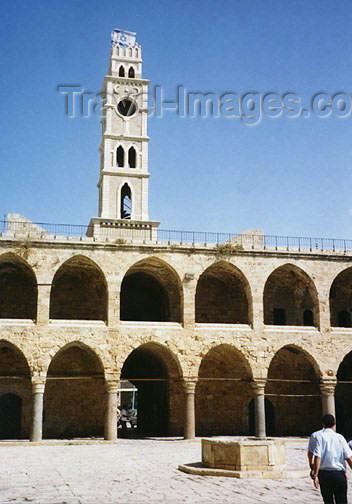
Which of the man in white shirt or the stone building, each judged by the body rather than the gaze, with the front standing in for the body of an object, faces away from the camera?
the man in white shirt

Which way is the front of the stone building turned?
toward the camera

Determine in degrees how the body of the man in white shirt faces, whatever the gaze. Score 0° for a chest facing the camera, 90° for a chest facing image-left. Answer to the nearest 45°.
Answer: approximately 180°

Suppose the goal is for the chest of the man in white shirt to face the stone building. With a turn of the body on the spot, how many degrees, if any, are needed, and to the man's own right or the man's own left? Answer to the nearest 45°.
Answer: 0° — they already face it

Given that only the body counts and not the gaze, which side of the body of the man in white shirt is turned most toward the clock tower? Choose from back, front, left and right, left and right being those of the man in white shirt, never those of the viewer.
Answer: front

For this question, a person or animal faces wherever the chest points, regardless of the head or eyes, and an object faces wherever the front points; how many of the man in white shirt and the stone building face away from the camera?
1

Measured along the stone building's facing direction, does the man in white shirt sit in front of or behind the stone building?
in front

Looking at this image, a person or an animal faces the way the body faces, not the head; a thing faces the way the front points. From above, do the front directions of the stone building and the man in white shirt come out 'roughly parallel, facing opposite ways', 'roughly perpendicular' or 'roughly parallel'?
roughly parallel, facing opposite ways
